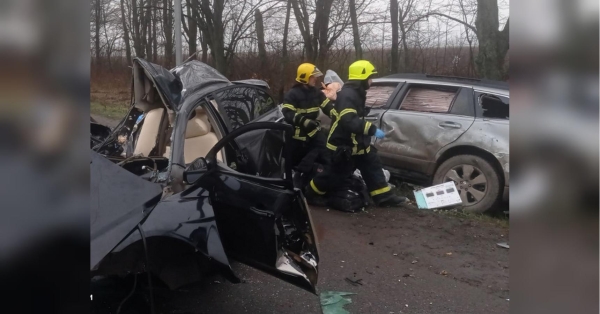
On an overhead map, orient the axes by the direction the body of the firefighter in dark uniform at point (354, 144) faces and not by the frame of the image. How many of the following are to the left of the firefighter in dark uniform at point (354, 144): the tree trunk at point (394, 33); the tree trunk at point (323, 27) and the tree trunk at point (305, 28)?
3

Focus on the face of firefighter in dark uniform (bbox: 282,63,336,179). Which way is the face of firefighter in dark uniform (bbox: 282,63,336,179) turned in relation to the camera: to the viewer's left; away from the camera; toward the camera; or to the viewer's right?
to the viewer's right

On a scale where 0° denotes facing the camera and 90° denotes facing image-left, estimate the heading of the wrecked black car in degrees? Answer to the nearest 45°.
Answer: approximately 45°

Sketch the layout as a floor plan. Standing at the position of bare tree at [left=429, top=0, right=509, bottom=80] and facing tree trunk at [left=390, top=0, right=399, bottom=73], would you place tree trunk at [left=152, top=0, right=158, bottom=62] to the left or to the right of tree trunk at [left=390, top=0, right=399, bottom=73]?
left

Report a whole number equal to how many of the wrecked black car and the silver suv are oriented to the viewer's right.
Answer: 0

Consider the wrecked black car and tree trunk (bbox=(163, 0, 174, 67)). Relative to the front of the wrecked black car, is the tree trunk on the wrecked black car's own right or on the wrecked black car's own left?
on the wrecked black car's own right

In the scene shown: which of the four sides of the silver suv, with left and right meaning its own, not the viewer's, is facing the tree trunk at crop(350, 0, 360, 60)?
right

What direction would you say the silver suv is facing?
to the viewer's left

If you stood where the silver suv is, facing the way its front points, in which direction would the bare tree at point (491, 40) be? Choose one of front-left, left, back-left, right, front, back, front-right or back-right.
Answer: right
